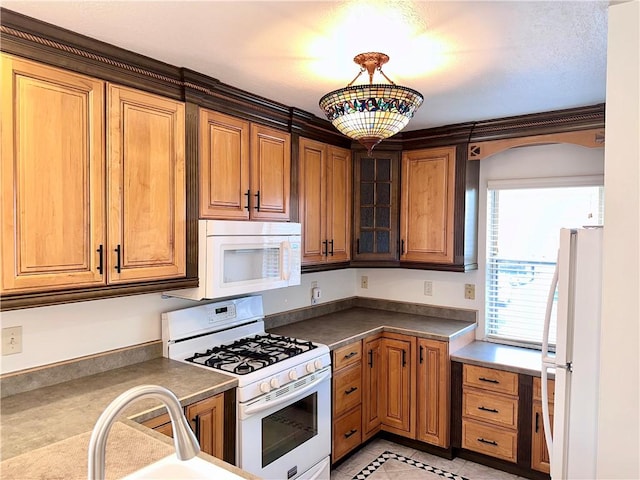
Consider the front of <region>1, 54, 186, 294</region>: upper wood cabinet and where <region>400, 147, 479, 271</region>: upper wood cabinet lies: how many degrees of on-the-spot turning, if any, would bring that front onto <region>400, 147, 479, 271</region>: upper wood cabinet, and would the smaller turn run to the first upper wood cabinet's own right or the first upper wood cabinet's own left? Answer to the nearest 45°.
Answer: approximately 45° to the first upper wood cabinet's own left

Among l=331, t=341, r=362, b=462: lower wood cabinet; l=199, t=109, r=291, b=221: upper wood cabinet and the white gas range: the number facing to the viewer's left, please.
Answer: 0

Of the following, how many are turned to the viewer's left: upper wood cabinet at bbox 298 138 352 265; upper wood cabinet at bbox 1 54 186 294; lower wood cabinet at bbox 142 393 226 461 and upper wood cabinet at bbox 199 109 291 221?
0

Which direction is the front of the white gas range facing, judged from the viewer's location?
facing the viewer and to the right of the viewer

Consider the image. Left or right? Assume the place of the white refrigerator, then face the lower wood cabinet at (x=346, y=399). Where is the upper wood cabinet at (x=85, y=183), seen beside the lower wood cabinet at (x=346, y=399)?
left

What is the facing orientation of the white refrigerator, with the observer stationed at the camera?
facing to the left of the viewer

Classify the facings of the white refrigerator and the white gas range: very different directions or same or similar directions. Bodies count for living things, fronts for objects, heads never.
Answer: very different directions

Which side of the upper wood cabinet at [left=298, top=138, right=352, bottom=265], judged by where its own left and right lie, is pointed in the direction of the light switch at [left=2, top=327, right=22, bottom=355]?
right

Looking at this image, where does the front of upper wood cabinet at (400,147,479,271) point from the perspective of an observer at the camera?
facing the viewer and to the left of the viewer
